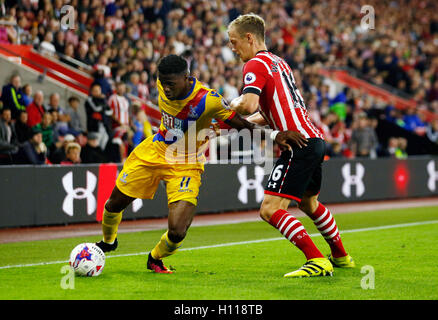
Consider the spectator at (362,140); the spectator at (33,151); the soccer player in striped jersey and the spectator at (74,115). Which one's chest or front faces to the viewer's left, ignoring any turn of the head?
the soccer player in striped jersey

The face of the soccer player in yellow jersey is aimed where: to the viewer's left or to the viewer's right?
to the viewer's left

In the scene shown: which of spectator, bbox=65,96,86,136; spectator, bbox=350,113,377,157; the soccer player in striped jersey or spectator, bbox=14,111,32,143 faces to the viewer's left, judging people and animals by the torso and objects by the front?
the soccer player in striped jersey

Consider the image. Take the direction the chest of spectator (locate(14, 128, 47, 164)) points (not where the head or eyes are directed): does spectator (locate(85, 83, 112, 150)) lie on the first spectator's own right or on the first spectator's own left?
on the first spectator's own left

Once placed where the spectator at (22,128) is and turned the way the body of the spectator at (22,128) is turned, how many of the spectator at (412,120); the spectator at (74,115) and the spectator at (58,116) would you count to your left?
3

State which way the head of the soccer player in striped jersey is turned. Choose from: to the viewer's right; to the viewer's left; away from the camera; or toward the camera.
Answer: to the viewer's left

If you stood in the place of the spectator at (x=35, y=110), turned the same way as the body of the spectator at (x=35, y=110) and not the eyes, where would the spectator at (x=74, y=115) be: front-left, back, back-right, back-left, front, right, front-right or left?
left

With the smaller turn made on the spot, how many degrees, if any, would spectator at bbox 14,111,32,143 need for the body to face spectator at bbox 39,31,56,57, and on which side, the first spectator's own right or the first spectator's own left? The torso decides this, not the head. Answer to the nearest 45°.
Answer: approximately 135° to the first spectator's own left

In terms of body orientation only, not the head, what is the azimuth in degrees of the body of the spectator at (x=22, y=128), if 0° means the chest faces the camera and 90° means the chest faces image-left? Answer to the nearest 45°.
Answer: approximately 315°

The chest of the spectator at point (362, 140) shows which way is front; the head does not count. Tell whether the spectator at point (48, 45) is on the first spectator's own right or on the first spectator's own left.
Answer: on the first spectator's own right

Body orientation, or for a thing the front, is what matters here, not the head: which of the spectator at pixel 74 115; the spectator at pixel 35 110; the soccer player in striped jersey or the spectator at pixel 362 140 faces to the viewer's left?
the soccer player in striped jersey

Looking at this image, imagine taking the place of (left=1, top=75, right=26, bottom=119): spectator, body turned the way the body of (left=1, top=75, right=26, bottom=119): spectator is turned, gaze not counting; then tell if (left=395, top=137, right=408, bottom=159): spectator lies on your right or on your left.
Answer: on your left

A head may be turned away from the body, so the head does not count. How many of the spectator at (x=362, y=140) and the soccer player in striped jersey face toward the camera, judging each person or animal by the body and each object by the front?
1

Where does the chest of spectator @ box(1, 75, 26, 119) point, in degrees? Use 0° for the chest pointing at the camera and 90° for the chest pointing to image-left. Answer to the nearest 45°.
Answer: approximately 315°

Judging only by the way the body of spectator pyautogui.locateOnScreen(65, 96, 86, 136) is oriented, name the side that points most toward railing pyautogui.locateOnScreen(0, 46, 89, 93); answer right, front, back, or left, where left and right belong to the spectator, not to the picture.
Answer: back

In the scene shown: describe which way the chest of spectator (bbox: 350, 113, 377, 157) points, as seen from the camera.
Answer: toward the camera

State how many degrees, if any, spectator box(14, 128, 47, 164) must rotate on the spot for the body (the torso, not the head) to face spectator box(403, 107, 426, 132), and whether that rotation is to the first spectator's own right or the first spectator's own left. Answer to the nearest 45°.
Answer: approximately 90° to the first spectator's own left

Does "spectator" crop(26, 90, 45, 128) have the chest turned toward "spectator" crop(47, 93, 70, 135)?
no

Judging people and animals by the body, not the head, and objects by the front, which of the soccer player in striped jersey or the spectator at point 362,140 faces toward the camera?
the spectator
